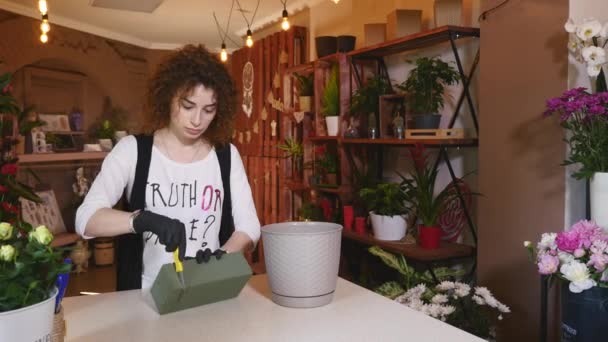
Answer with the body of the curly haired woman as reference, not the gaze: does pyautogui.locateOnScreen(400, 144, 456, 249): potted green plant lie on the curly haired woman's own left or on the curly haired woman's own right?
on the curly haired woman's own left

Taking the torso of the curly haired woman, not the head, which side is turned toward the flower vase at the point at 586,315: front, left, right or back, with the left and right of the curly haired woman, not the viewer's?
left

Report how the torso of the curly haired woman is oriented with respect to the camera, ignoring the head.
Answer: toward the camera

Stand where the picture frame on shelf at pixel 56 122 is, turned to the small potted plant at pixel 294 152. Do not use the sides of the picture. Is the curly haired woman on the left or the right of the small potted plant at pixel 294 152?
right

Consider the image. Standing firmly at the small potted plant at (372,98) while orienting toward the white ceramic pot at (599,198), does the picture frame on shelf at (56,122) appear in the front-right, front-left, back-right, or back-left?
back-right

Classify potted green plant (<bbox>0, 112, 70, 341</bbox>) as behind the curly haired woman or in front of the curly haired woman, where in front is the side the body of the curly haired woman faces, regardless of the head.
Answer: in front

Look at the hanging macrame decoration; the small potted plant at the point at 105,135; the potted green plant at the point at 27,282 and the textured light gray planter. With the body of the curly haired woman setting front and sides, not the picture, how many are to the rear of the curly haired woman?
2

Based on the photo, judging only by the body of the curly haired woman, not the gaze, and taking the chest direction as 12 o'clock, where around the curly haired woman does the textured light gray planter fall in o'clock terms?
The textured light gray planter is roughly at 11 o'clock from the curly haired woman.

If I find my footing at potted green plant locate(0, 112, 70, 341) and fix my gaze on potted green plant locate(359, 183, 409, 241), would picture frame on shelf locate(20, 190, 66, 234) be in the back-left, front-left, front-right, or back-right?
front-left

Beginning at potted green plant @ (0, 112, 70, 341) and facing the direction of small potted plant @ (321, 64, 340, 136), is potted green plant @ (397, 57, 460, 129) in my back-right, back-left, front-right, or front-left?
front-right

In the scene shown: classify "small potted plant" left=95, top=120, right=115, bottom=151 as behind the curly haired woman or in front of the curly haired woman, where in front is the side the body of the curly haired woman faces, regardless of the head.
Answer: behind

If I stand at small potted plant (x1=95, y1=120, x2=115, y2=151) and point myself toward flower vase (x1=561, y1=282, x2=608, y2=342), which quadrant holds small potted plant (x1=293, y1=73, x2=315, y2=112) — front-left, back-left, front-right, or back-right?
front-left

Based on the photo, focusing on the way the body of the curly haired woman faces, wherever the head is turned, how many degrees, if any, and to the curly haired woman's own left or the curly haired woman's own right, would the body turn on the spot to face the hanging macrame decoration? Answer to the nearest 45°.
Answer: approximately 180°
